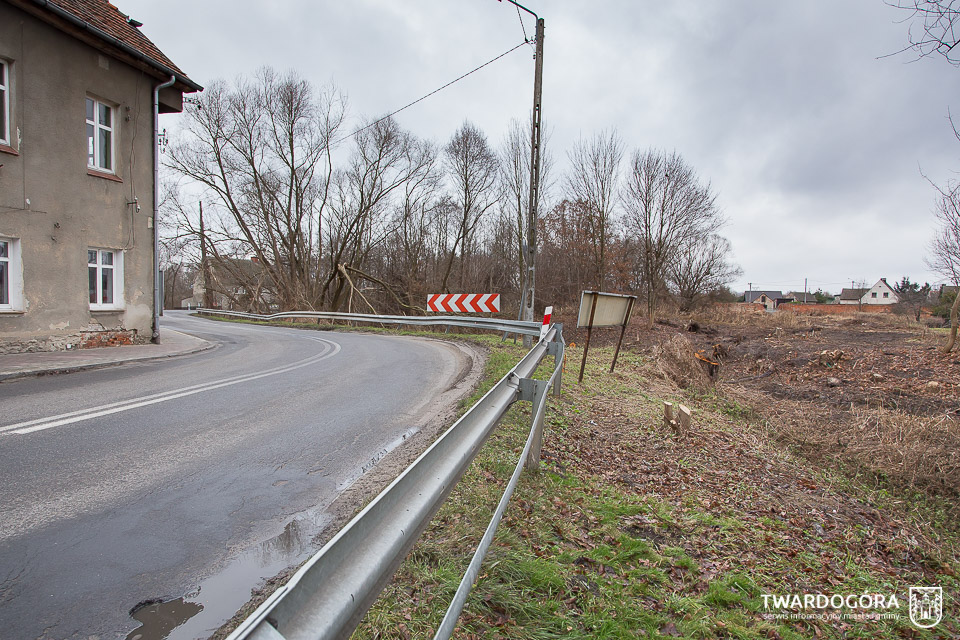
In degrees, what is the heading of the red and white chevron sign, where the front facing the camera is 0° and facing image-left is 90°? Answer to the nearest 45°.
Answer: approximately 0°

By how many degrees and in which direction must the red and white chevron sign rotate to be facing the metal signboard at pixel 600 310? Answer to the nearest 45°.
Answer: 0° — it already faces it

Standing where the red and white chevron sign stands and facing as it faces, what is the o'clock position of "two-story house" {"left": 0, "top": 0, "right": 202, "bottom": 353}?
The two-story house is roughly at 2 o'clock from the red and white chevron sign.
